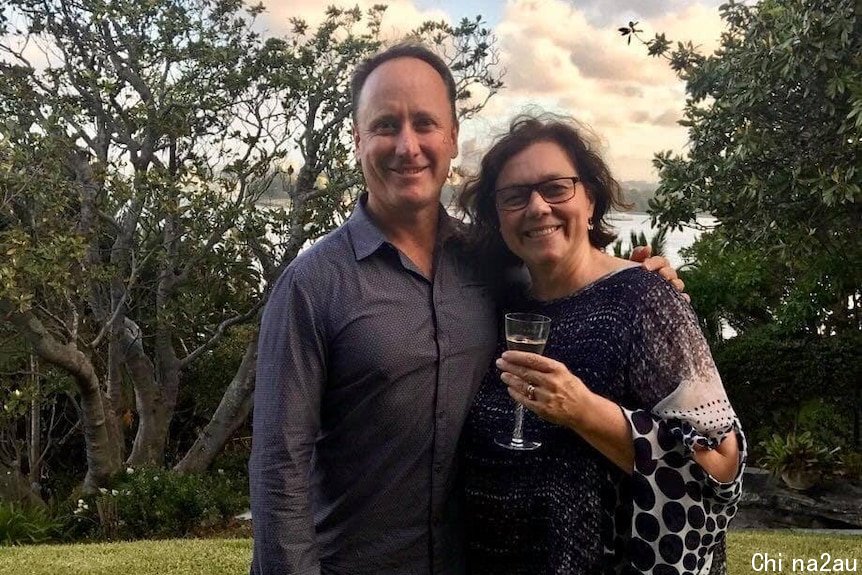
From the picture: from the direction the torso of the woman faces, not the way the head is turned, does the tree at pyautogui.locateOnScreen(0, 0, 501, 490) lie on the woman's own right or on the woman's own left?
on the woman's own right

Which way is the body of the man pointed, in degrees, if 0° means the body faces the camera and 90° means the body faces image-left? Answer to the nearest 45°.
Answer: approximately 315°

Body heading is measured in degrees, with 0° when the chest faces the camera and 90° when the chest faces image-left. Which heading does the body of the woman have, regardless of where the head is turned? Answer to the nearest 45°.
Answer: approximately 45°

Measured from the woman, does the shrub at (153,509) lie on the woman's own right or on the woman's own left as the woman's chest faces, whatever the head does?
on the woman's own right

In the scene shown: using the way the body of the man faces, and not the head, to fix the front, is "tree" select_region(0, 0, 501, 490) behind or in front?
behind

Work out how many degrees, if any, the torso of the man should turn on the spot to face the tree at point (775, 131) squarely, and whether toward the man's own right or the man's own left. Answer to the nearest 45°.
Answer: approximately 90° to the man's own left

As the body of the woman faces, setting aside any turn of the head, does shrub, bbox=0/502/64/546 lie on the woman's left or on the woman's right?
on the woman's right
